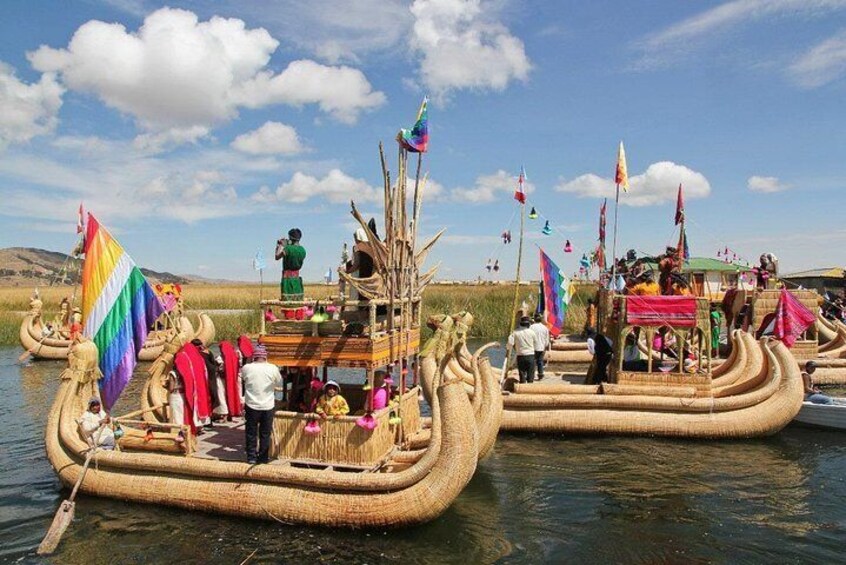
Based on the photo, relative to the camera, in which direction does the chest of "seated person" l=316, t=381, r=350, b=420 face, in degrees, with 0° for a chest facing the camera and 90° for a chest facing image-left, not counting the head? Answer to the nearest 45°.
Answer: approximately 0°

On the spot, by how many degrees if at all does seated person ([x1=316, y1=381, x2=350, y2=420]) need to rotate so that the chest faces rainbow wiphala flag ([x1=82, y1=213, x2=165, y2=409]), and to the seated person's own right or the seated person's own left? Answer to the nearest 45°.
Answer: approximately 135° to the seated person's own right

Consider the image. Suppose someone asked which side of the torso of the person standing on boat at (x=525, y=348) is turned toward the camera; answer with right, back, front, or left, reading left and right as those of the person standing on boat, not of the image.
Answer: back

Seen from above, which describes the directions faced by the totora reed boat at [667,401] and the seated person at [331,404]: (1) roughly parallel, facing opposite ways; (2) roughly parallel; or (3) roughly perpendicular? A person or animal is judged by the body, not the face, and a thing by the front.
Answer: roughly perpendicular

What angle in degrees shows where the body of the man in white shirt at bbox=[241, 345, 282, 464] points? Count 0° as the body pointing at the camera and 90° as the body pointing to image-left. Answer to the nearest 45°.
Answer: approximately 180°

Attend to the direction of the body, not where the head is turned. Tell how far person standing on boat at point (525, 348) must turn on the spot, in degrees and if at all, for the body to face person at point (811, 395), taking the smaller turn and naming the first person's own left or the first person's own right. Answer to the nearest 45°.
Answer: approximately 90° to the first person's own right

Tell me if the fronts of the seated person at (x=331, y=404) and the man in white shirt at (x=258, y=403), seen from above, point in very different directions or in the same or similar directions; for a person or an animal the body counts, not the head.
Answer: very different directions
